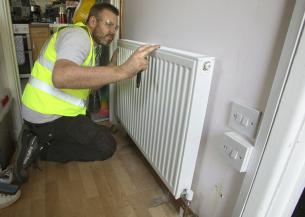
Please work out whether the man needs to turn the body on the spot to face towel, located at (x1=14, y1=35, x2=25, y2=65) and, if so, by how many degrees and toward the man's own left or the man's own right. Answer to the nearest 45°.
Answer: approximately 90° to the man's own left

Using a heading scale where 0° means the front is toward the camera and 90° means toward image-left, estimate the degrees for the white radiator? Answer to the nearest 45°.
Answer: approximately 45°

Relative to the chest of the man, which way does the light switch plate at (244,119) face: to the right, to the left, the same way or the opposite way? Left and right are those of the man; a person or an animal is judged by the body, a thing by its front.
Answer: the opposite way

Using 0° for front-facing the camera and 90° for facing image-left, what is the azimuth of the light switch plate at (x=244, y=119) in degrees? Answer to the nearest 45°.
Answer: approximately 45°

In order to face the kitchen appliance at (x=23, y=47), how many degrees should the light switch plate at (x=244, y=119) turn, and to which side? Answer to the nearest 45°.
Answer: approximately 90° to its right

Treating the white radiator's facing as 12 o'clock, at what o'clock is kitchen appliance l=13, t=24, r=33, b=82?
The kitchen appliance is roughly at 3 o'clock from the white radiator.

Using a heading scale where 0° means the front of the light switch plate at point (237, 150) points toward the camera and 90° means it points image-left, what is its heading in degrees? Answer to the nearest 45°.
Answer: approximately 45°

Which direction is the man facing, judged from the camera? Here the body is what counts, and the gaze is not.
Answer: to the viewer's right

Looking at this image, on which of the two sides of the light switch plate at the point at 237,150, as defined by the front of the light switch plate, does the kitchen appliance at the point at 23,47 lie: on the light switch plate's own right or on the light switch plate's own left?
on the light switch plate's own right

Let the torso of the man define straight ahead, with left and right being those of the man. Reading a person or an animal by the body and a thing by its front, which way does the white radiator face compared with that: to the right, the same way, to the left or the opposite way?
the opposite way
